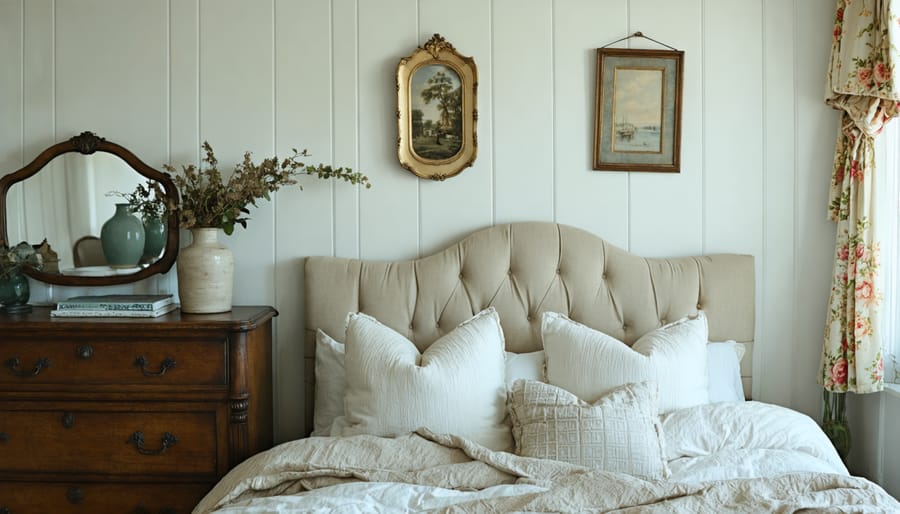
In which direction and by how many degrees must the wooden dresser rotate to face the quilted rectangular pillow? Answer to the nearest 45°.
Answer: approximately 45° to its left

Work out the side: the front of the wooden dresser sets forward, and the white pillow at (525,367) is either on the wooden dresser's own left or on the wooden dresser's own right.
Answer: on the wooden dresser's own left

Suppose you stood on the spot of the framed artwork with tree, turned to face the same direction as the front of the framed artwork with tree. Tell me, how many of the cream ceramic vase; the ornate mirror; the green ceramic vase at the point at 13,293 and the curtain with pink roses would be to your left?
1

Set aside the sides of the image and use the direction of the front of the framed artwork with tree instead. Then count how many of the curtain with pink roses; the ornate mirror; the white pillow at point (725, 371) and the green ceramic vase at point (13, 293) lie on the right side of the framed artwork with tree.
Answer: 2

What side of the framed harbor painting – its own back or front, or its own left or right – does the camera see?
front

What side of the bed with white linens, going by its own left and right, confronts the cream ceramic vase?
right

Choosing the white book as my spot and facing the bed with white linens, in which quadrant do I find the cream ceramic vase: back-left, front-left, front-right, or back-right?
front-left

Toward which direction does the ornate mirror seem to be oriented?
toward the camera

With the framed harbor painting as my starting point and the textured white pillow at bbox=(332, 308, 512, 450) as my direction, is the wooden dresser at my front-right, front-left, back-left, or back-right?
front-right

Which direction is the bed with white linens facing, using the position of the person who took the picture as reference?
facing the viewer
